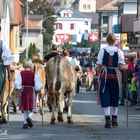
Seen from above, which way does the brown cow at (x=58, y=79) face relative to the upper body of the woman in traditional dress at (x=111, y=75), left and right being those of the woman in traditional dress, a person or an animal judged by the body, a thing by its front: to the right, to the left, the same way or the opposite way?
the same way

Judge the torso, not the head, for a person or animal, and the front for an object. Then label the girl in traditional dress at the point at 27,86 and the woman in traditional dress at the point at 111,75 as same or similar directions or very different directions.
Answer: same or similar directions

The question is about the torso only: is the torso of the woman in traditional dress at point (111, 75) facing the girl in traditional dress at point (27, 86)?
no
